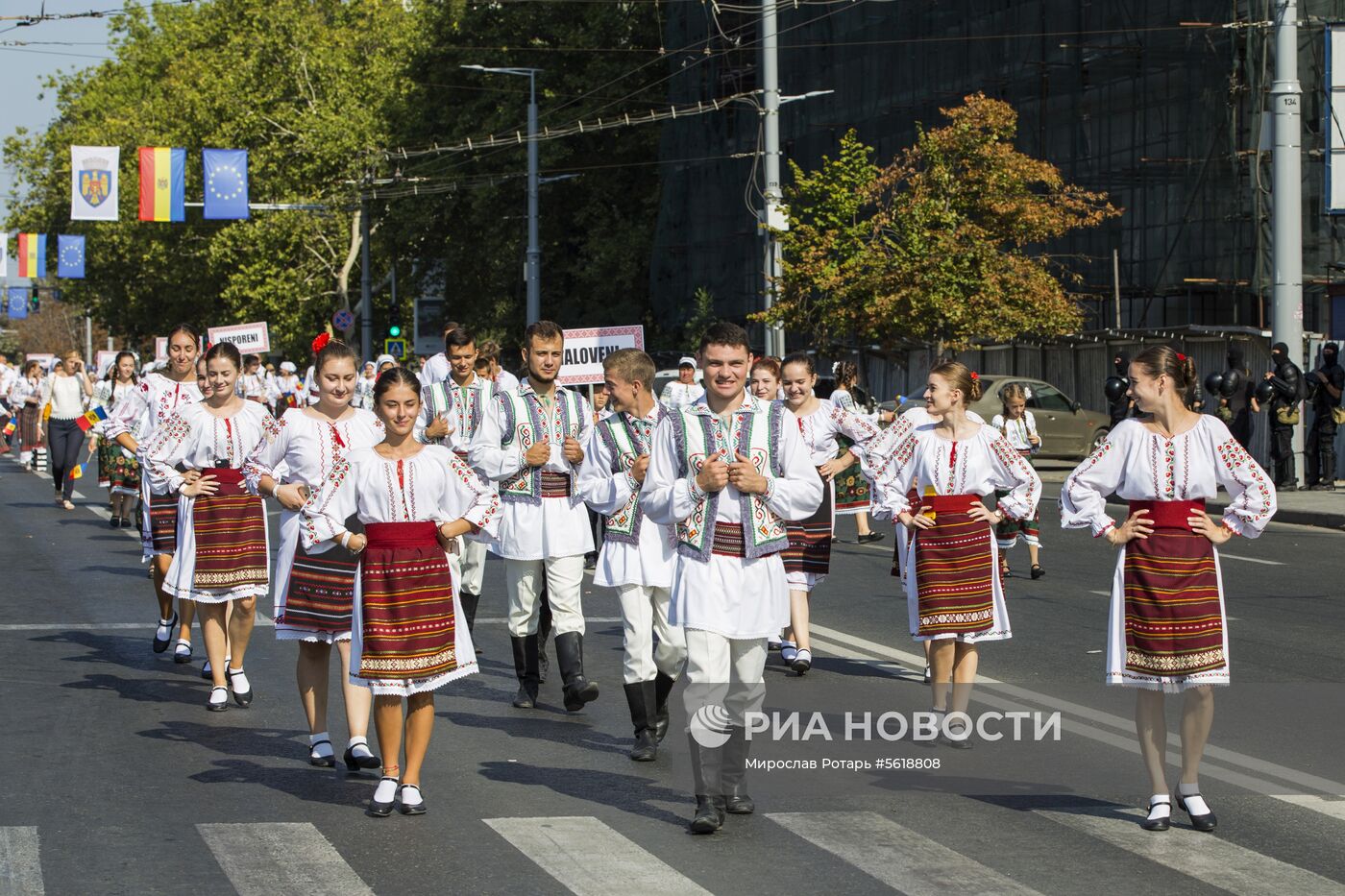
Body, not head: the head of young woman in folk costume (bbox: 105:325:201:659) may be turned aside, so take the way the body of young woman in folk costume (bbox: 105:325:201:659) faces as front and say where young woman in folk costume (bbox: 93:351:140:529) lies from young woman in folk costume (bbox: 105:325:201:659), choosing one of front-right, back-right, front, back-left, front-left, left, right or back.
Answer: back

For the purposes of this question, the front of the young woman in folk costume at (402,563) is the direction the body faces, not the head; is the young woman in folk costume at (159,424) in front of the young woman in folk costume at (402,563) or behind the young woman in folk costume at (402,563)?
behind

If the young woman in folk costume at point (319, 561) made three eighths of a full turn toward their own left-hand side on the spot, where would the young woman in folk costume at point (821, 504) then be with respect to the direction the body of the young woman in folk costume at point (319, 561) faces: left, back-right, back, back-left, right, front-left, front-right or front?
front

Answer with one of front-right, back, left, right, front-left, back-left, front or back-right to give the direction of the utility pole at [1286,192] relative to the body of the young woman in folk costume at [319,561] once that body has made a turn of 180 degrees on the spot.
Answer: front-right

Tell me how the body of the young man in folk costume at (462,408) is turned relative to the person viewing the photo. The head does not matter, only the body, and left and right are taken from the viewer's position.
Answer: facing the viewer

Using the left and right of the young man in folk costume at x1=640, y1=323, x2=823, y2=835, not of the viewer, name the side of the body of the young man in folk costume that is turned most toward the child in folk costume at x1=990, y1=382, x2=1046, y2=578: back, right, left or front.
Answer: back

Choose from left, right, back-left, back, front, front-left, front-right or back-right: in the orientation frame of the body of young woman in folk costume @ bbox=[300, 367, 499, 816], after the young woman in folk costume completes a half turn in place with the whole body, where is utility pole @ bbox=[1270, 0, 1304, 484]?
front-right

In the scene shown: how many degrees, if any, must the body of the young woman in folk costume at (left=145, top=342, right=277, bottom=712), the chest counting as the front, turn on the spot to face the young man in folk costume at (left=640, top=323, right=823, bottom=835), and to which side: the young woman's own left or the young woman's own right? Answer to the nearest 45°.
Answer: approximately 45° to the young woman's own left

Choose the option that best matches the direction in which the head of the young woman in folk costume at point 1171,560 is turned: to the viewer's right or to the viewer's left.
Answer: to the viewer's left

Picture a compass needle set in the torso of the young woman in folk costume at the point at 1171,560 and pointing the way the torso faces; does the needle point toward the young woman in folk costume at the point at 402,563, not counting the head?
no

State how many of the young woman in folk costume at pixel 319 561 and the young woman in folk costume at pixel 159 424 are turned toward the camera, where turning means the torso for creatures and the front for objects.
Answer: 2

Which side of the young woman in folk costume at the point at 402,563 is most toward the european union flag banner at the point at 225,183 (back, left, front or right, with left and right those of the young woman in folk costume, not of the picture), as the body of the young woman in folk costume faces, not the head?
back

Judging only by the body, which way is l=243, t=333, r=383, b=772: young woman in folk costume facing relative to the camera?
toward the camera

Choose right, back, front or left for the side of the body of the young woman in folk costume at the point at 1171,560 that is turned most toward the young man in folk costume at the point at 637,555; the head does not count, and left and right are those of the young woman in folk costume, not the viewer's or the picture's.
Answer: right

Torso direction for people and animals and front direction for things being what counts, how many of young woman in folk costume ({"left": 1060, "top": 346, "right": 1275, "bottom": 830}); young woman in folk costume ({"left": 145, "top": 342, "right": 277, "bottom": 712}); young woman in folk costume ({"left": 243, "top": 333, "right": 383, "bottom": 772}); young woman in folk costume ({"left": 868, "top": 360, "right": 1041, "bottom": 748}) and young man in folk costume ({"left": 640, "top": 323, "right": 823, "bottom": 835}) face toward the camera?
5

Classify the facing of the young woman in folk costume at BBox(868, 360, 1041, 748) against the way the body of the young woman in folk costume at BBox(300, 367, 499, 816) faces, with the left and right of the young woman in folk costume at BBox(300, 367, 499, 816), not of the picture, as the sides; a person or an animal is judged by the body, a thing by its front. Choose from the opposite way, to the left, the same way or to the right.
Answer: the same way

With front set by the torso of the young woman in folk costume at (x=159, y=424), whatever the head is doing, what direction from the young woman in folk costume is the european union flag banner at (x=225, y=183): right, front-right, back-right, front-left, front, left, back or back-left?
back
